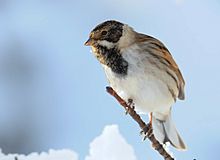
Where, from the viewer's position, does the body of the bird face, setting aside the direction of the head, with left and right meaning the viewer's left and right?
facing the viewer and to the left of the viewer
